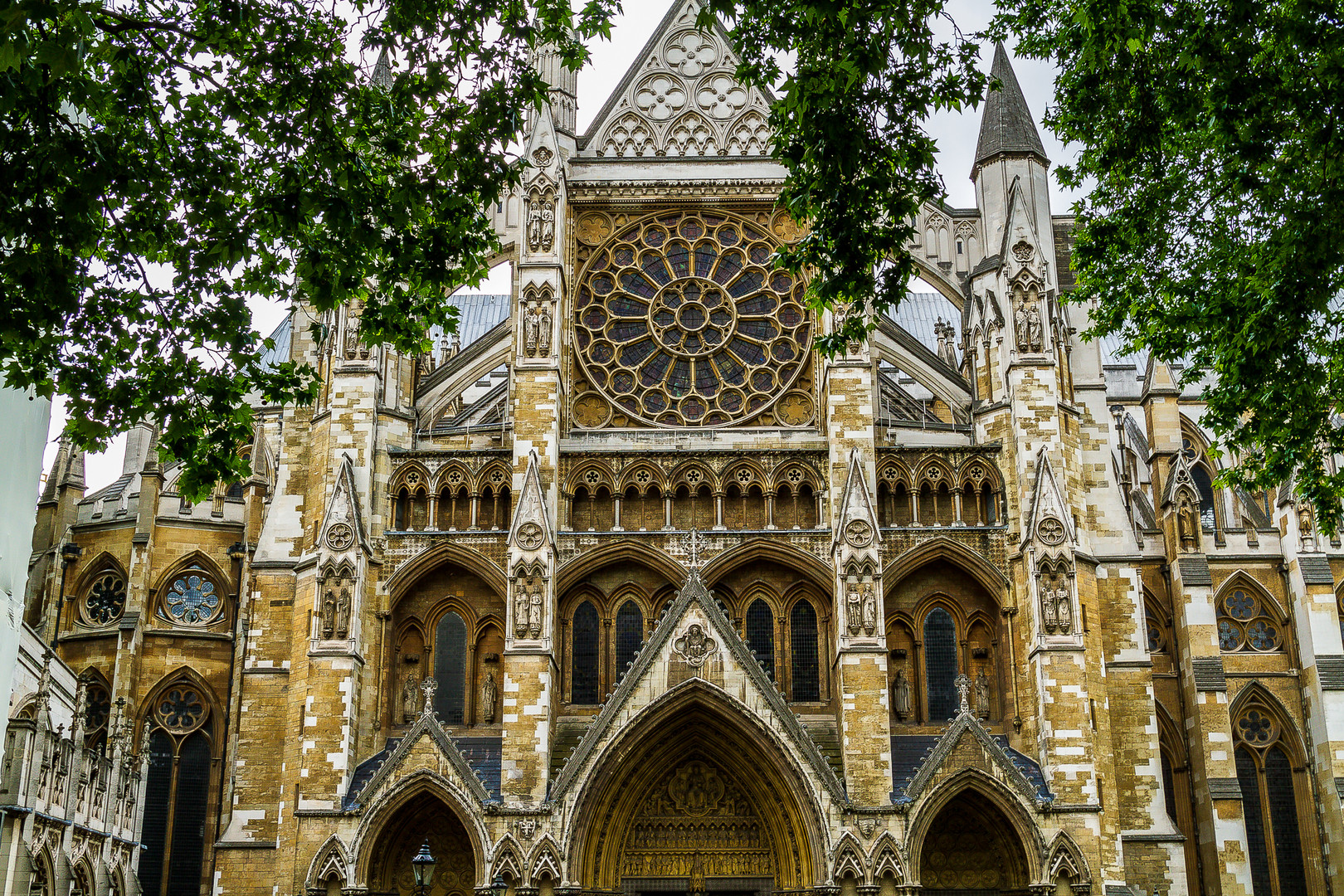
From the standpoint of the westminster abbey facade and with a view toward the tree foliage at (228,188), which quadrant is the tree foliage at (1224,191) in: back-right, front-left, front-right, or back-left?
front-left

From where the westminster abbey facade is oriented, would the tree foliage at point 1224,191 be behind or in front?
in front

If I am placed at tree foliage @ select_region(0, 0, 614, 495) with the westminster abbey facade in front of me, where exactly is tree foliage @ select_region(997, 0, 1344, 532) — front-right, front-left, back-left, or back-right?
front-right

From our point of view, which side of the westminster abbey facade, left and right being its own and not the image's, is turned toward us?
front

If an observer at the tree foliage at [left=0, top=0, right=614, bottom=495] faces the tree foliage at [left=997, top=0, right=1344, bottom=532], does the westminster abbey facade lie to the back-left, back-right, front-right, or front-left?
front-left

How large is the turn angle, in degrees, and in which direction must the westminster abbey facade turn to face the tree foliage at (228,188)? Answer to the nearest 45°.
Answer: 0° — it already faces it
